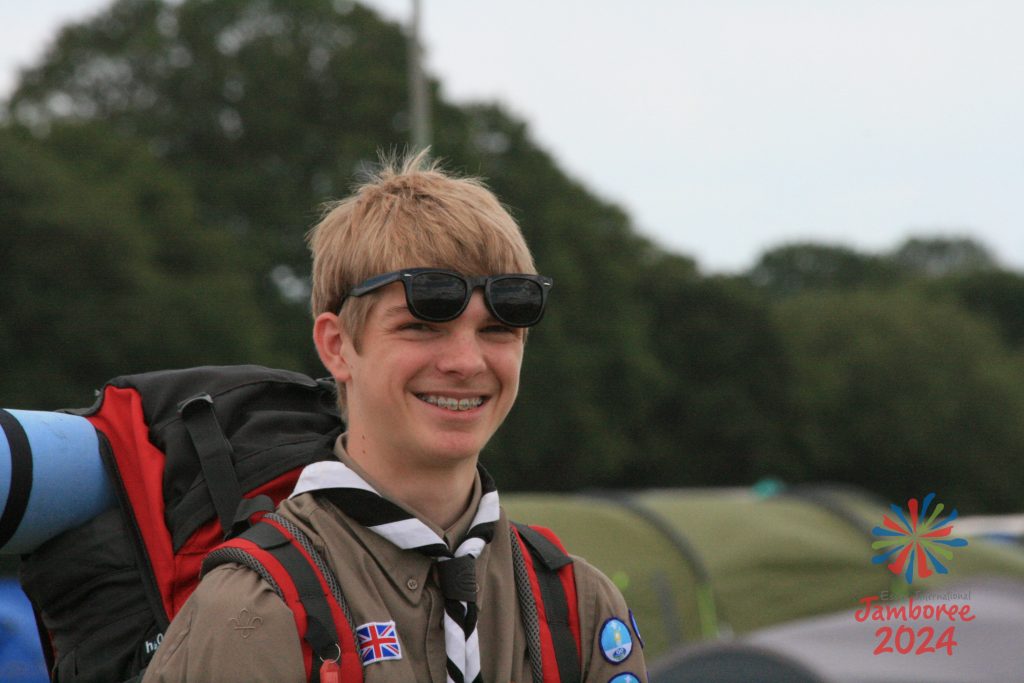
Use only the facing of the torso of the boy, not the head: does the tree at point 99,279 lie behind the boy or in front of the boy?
behind

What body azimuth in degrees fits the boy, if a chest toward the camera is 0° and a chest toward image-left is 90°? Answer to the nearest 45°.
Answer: approximately 315°

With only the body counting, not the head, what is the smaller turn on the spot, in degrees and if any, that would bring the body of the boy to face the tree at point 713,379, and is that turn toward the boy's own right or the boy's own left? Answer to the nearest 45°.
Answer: approximately 135° to the boy's own left

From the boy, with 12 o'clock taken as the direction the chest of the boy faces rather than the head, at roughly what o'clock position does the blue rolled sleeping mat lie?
The blue rolled sleeping mat is roughly at 5 o'clock from the boy.

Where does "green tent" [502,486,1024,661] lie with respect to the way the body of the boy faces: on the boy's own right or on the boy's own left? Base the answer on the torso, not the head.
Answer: on the boy's own left
